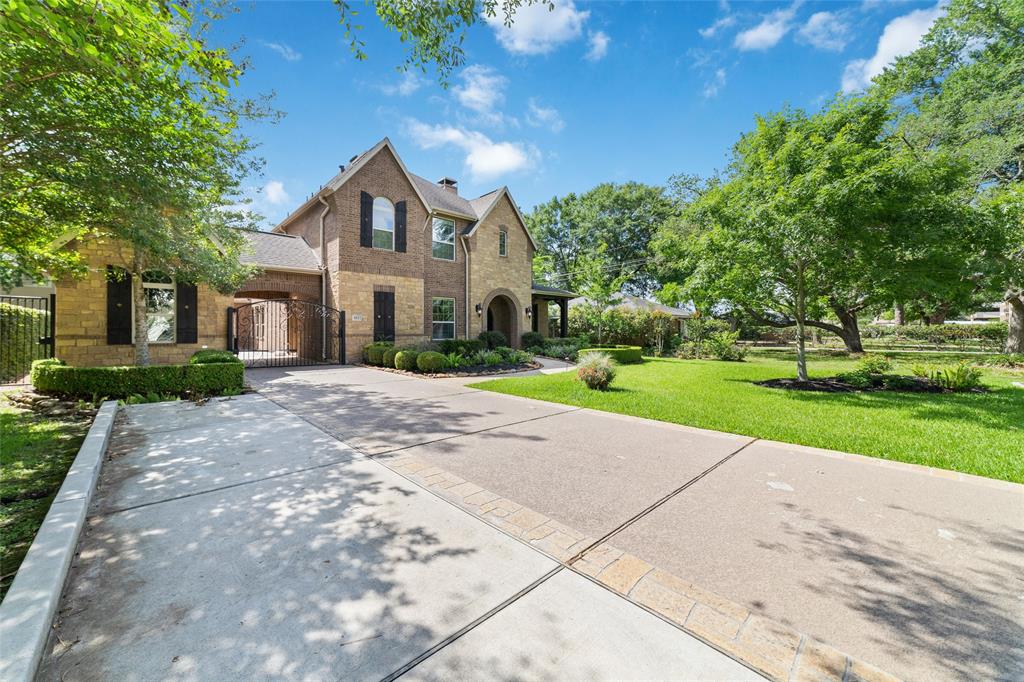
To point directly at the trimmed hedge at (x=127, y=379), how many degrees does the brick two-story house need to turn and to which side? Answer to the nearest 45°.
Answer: approximately 90° to its right

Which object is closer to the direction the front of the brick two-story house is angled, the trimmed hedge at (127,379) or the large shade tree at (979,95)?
the large shade tree

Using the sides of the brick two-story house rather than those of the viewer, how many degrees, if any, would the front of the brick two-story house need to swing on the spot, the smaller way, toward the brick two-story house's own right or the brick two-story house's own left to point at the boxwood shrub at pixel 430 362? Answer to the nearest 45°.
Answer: approximately 45° to the brick two-story house's own right

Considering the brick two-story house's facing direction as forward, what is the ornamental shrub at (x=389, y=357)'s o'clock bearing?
The ornamental shrub is roughly at 1 o'clock from the brick two-story house.

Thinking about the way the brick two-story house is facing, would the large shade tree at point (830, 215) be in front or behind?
in front

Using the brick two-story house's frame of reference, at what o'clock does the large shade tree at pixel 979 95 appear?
The large shade tree is roughly at 11 o'clock from the brick two-story house.

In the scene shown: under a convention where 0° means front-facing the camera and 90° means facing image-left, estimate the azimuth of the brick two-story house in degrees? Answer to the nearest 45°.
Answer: approximately 315°

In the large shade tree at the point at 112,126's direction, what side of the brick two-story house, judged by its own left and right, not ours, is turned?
right
